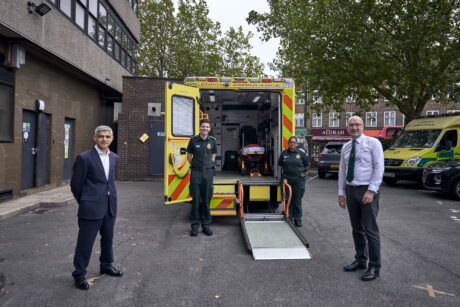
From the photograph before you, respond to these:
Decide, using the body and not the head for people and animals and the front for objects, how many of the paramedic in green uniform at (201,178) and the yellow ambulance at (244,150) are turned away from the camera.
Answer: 1

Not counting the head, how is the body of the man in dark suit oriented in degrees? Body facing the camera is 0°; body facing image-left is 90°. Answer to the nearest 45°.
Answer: approximately 315°

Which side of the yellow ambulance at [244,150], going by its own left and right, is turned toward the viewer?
back

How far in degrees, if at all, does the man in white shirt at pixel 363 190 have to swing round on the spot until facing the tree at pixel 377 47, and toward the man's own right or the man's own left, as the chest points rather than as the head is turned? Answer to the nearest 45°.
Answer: approximately 135° to the man's own right

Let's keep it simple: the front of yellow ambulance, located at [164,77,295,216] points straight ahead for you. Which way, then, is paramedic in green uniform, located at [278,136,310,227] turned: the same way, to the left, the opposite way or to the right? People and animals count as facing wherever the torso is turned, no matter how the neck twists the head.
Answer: the opposite way

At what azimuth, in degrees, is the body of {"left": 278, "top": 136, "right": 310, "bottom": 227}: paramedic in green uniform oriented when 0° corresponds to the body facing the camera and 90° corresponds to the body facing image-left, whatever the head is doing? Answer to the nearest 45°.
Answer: approximately 0°

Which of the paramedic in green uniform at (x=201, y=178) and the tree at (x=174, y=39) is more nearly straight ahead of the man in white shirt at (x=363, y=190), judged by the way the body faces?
the paramedic in green uniform

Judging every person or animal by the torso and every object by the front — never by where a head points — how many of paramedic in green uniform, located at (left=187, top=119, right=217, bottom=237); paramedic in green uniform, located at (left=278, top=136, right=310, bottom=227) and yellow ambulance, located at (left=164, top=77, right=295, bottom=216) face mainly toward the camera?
2

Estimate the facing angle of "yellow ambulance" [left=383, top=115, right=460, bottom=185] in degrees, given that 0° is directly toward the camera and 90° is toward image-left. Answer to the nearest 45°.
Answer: approximately 45°

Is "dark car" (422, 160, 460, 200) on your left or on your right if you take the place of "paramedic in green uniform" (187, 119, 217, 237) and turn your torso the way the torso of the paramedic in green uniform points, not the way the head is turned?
on your left

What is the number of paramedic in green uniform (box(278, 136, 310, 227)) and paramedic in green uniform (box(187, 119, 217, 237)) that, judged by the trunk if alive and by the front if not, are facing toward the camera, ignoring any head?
2
